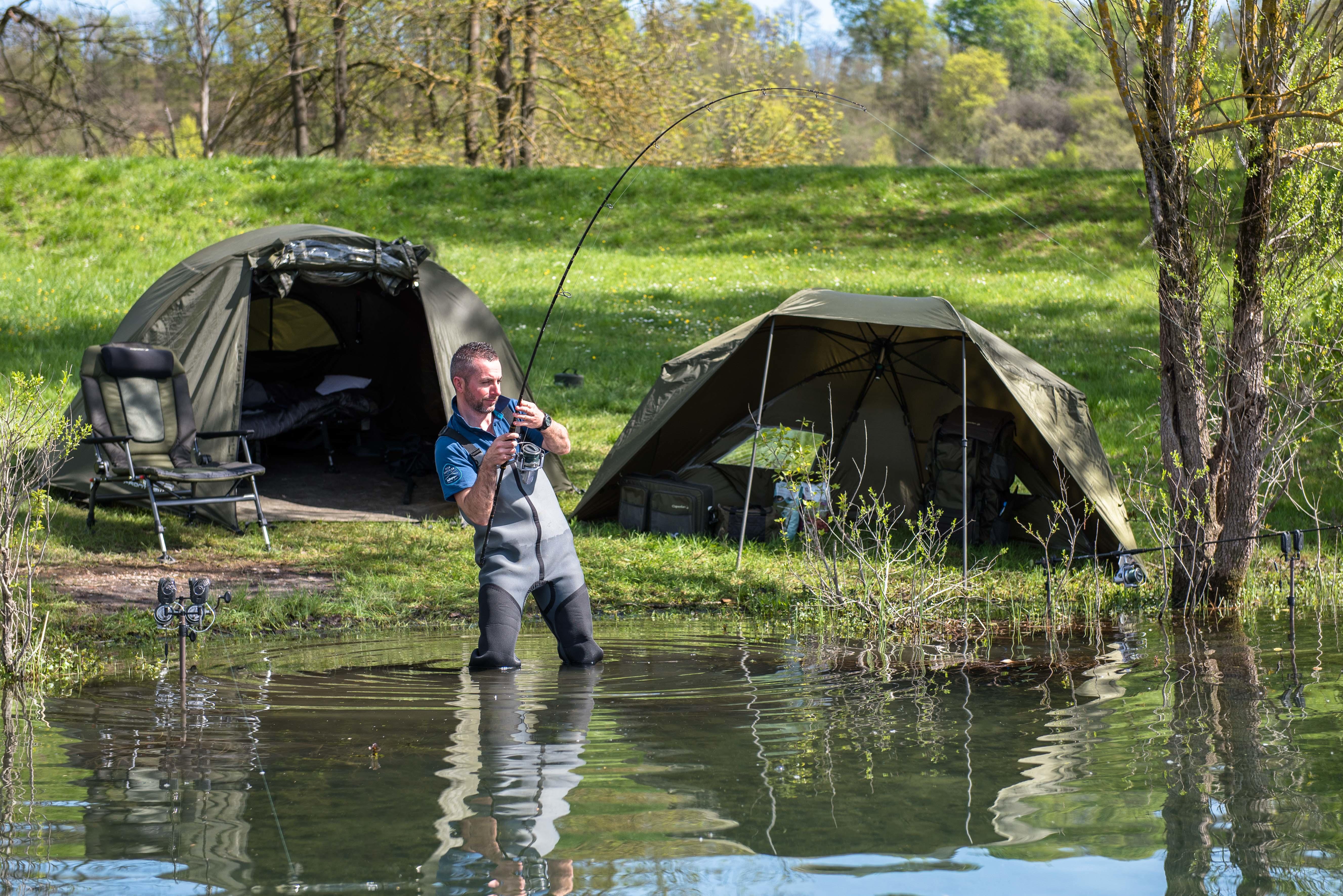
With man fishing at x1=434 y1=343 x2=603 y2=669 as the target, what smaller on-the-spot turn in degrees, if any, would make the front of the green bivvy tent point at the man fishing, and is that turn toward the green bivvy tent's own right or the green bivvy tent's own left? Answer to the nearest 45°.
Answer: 0° — it already faces them

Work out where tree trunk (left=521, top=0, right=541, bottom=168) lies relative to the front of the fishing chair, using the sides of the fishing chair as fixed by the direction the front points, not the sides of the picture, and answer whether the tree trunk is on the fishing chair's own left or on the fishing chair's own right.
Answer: on the fishing chair's own left

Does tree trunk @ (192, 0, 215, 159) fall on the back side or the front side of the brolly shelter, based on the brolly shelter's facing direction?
on the back side

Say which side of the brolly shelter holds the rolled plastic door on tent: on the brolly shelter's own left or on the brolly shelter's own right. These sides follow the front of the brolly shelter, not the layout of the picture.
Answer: on the brolly shelter's own right

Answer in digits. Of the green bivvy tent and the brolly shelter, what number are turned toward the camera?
2
